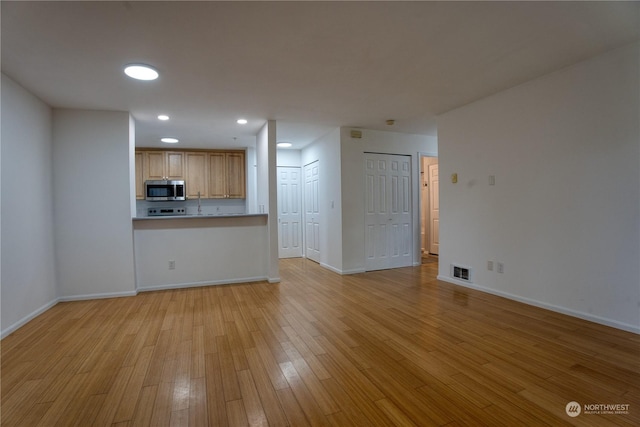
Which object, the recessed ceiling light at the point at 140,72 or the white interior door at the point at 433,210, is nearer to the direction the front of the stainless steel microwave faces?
the recessed ceiling light

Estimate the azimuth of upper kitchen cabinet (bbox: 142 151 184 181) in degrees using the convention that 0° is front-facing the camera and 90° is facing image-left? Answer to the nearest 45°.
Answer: approximately 0°

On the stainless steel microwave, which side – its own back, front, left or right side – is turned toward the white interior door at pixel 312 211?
left

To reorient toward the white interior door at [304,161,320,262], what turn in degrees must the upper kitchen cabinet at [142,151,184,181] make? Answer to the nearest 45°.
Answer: approximately 45° to its left

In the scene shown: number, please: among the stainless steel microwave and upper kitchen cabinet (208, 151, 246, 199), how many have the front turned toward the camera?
2
